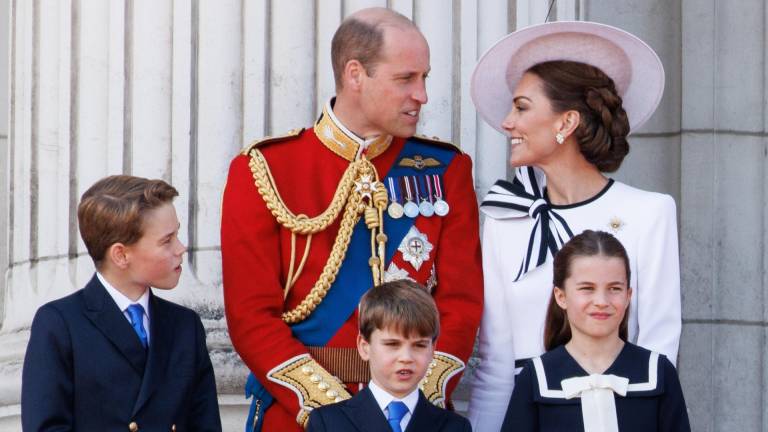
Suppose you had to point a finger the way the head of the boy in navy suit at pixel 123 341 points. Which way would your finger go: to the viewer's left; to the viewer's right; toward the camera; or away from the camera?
to the viewer's right

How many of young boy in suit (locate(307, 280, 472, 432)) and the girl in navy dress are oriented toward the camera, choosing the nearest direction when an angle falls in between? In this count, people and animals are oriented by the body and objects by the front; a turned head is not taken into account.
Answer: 2

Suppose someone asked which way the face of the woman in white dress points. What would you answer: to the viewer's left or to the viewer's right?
to the viewer's left

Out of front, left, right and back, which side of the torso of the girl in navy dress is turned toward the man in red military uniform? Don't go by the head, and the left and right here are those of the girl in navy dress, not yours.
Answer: right

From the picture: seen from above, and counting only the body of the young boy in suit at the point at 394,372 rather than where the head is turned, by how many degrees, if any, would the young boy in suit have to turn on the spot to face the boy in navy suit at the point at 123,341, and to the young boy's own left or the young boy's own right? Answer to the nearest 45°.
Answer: approximately 90° to the young boy's own right

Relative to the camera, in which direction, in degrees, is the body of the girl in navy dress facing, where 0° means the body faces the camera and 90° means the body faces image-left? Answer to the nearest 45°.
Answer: approximately 0°

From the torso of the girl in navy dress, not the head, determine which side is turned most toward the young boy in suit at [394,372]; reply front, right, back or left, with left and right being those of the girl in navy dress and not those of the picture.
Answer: right

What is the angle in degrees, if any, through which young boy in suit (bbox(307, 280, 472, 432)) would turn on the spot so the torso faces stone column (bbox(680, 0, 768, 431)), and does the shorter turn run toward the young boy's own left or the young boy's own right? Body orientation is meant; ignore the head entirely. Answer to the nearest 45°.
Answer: approximately 135° to the young boy's own left
